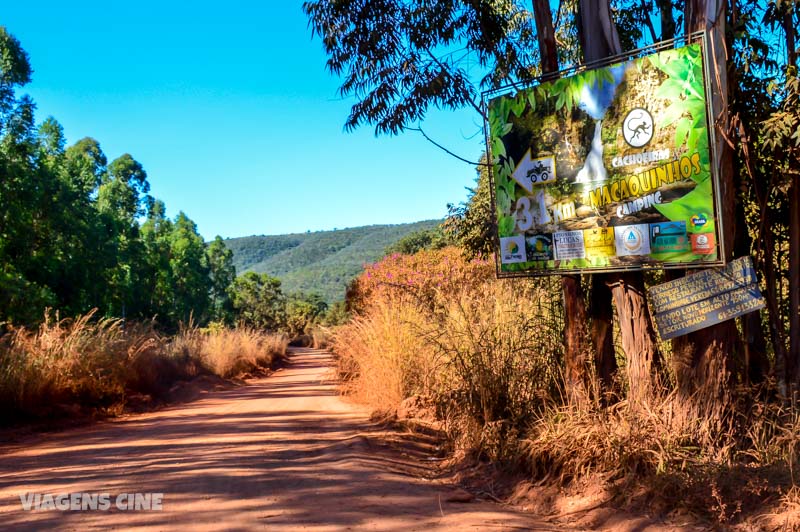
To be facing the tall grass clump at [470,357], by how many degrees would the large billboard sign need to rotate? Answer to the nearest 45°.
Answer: approximately 90° to its right

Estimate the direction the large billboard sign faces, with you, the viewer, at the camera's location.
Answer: facing the viewer and to the left of the viewer

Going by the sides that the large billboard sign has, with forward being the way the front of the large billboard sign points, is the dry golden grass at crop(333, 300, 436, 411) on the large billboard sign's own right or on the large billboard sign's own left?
on the large billboard sign's own right
